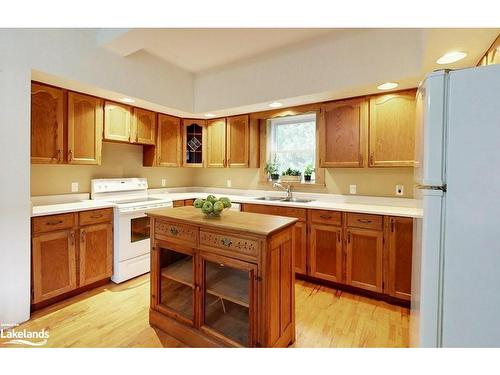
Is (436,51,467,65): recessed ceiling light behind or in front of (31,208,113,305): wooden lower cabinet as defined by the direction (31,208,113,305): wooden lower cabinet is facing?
in front

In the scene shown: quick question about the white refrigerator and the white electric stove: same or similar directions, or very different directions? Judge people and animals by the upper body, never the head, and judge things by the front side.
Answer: very different directions

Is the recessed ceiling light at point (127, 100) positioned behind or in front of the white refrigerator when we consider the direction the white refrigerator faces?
in front

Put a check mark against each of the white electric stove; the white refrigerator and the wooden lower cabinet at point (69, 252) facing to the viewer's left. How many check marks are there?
1
